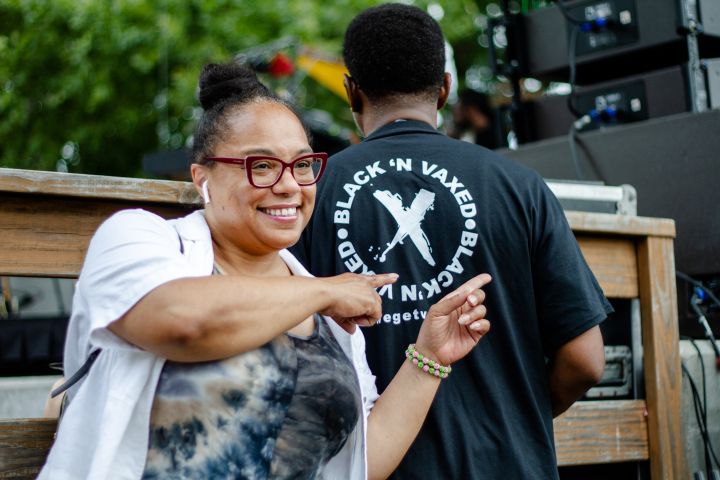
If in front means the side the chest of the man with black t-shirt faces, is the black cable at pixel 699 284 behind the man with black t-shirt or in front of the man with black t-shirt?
in front

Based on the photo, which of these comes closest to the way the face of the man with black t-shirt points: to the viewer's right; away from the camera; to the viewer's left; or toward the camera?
away from the camera

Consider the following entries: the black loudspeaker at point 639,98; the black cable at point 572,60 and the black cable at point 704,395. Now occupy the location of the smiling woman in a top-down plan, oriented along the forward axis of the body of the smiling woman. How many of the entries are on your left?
3

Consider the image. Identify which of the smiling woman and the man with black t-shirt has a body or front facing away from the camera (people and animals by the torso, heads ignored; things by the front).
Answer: the man with black t-shirt

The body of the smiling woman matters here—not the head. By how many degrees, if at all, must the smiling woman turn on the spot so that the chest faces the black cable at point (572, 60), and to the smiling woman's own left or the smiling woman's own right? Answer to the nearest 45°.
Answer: approximately 90° to the smiling woman's own left

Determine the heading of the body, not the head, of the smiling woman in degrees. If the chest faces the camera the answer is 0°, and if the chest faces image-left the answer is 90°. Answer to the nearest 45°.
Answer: approximately 315°

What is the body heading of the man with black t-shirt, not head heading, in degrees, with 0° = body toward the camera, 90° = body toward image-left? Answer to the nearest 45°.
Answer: approximately 180°

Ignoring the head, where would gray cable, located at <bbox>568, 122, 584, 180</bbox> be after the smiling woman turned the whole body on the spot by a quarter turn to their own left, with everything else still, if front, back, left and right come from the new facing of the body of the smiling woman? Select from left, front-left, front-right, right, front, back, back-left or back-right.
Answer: front

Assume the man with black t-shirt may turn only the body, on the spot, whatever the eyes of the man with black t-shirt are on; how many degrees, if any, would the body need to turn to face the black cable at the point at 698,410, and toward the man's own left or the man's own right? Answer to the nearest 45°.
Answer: approximately 45° to the man's own right

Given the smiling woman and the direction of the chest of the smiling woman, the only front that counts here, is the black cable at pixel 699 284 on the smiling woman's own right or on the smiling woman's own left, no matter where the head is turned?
on the smiling woman's own left

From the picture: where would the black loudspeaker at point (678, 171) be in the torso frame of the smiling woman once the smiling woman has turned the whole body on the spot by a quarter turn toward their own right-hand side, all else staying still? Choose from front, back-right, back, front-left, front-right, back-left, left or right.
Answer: back

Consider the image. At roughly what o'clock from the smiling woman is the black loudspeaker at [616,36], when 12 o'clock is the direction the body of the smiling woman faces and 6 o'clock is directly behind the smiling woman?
The black loudspeaker is roughly at 9 o'clock from the smiling woman.

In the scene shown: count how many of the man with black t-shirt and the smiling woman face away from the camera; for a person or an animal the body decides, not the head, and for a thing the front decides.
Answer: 1

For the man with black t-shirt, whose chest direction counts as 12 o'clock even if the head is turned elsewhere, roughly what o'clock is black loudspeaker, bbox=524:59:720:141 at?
The black loudspeaker is roughly at 1 o'clock from the man with black t-shirt.

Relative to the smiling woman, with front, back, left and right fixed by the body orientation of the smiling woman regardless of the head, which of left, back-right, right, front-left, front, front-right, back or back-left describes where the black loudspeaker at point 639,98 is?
left

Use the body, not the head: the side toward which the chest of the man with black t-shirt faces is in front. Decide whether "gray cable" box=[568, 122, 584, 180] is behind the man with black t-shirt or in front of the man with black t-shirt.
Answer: in front

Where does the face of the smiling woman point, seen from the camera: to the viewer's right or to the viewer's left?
to the viewer's right
